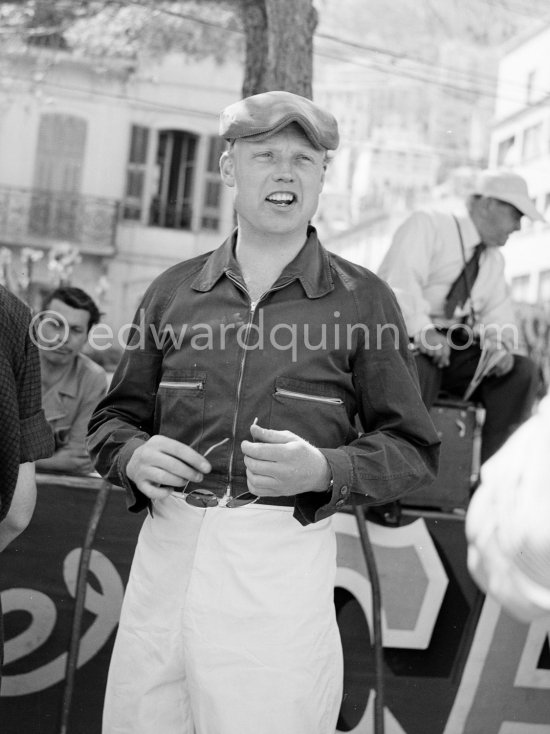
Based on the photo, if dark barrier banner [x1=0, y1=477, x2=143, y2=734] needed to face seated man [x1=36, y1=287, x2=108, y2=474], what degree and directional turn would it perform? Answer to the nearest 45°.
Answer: approximately 180°

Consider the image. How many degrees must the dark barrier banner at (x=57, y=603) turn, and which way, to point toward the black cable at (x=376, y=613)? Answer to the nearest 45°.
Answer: approximately 90° to its left

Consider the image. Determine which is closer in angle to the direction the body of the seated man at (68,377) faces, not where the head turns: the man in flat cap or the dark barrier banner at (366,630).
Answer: the man in flat cap

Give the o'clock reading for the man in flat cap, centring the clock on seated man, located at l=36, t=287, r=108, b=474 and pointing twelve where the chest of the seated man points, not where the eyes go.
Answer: The man in flat cap is roughly at 10 o'clock from the seated man.

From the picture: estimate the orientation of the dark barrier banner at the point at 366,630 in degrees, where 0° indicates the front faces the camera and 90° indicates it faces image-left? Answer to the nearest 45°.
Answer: approximately 0°

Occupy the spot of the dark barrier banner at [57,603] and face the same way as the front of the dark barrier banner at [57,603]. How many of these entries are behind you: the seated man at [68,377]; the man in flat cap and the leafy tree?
2
